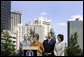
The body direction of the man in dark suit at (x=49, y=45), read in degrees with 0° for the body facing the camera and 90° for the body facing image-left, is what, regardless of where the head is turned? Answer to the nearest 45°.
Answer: approximately 0°

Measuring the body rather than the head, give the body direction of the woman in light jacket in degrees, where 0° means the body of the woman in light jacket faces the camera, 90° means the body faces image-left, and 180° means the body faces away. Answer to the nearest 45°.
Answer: approximately 45°

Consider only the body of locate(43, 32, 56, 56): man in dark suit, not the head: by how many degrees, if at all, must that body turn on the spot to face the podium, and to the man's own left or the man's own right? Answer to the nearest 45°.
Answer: approximately 45° to the man's own right

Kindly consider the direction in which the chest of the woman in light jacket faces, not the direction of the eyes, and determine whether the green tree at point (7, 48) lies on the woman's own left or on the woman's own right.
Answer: on the woman's own right

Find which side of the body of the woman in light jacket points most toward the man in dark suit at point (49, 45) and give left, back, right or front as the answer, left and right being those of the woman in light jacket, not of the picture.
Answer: right
